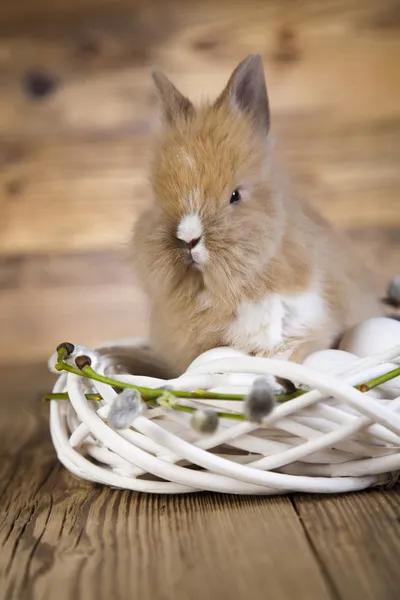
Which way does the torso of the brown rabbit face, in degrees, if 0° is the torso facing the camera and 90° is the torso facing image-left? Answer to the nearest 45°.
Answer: approximately 45°
